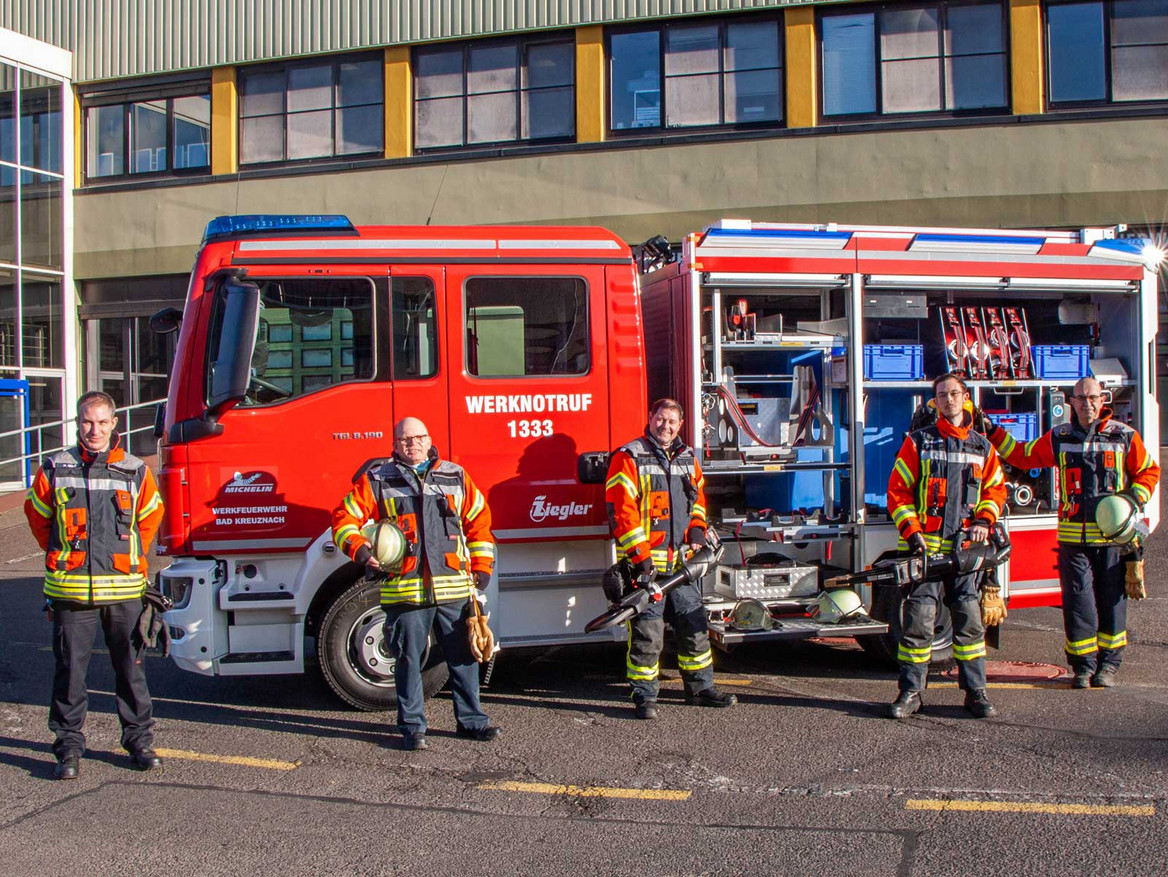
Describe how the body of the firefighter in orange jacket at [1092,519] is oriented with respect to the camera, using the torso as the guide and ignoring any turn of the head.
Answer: toward the camera

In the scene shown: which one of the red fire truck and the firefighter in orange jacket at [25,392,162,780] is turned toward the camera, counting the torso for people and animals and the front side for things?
the firefighter in orange jacket

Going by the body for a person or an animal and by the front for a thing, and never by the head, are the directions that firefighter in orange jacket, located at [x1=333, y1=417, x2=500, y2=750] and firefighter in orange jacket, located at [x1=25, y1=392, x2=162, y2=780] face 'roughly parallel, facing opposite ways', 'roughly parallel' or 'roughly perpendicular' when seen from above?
roughly parallel

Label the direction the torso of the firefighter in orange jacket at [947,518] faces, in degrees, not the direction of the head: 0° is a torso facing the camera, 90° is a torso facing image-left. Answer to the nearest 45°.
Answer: approximately 0°

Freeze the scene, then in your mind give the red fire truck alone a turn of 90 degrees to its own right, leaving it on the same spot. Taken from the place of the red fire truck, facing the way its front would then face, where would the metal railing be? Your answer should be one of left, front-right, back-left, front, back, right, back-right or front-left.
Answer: front-left

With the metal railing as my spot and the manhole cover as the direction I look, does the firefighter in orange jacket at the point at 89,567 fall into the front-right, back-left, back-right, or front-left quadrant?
front-right

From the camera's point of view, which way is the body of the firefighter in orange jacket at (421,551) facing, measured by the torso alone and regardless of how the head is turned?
toward the camera

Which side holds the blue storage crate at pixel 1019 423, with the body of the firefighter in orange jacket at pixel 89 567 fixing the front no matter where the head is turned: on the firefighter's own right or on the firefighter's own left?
on the firefighter's own left

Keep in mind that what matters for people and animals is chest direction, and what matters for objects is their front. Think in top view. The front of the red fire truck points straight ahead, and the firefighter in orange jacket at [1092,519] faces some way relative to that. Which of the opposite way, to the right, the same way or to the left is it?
to the left

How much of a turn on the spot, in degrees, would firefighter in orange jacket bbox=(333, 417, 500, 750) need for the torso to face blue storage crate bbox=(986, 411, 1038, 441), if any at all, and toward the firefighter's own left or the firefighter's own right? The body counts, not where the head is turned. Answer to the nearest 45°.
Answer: approximately 90° to the firefighter's own left

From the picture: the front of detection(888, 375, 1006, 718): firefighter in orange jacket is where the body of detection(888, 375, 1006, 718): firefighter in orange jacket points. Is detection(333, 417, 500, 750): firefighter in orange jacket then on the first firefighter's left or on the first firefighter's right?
on the first firefighter's right

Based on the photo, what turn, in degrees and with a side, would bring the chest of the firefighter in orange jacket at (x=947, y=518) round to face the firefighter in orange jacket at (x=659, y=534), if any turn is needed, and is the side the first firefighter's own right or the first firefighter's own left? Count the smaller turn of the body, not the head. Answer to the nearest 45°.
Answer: approximately 90° to the first firefighter's own right

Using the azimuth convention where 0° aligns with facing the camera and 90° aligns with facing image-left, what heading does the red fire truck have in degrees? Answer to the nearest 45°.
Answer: approximately 90°

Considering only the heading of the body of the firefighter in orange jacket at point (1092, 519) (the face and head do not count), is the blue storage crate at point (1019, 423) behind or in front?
behind

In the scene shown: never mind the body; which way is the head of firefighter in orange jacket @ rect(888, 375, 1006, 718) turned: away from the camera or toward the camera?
toward the camera
